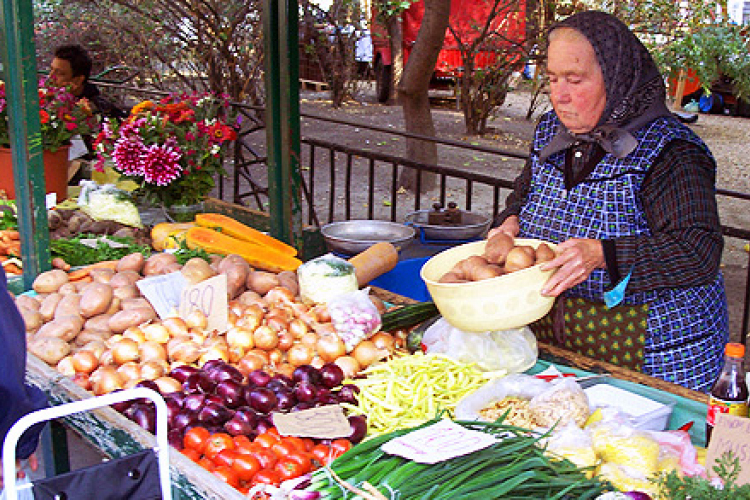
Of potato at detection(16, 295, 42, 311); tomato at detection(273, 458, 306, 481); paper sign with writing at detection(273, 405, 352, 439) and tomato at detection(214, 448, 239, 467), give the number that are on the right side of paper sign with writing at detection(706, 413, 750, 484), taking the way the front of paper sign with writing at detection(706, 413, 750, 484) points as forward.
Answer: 4

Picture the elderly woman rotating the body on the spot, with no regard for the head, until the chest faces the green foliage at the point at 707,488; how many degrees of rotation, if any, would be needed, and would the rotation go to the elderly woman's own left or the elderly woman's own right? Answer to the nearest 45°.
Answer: approximately 45° to the elderly woman's own left

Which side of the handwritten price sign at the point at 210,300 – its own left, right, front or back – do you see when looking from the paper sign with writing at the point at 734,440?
left

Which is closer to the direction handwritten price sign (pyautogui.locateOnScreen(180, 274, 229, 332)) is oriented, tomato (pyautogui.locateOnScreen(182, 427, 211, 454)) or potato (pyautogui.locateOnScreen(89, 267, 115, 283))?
the tomato

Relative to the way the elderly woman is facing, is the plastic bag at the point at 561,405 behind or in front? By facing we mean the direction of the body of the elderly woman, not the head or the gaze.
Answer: in front

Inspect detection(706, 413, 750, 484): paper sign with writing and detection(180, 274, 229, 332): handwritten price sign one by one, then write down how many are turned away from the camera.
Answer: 0

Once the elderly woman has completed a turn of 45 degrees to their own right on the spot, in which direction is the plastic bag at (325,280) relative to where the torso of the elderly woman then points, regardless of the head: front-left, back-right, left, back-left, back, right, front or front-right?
front

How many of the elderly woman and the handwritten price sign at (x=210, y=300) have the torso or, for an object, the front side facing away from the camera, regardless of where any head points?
0

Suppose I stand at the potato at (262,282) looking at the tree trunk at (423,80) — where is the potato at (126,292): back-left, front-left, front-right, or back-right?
back-left

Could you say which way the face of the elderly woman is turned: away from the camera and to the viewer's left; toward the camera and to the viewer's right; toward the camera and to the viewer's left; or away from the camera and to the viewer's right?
toward the camera and to the viewer's left

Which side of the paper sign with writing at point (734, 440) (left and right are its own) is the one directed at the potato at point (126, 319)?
right

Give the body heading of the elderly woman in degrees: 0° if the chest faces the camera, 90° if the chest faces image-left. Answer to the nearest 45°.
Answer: approximately 45°
